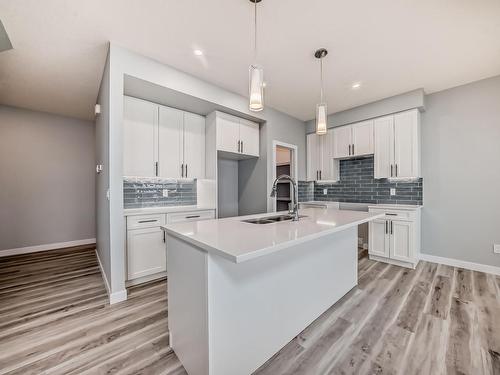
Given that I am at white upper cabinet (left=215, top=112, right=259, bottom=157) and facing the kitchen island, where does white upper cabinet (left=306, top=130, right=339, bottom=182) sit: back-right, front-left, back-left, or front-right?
back-left

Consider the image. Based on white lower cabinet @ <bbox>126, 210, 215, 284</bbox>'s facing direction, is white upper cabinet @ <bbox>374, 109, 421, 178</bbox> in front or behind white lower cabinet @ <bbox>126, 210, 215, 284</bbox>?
in front

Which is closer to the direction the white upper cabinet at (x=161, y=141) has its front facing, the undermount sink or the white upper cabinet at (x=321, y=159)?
the undermount sink

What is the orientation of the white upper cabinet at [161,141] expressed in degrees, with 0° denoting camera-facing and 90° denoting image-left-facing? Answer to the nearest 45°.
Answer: approximately 315°

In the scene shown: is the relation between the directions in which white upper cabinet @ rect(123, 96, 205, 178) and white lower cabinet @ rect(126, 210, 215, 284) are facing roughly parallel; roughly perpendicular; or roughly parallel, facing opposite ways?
roughly parallel

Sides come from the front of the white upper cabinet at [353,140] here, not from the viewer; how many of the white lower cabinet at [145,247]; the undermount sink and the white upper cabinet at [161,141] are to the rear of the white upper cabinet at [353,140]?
0

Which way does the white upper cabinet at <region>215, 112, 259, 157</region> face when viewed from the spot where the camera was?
facing the viewer and to the right of the viewer

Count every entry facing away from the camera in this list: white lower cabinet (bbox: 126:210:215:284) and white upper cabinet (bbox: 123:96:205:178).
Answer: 0

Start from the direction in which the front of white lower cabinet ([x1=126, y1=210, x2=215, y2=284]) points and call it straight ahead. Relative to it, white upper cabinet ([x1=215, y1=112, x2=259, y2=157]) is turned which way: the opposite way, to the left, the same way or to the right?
the same way

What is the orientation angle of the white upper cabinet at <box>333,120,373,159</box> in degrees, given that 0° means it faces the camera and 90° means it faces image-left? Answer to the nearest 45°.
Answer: approximately 45°

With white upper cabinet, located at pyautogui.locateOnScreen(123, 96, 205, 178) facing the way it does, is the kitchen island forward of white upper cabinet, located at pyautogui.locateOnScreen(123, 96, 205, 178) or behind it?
forward
